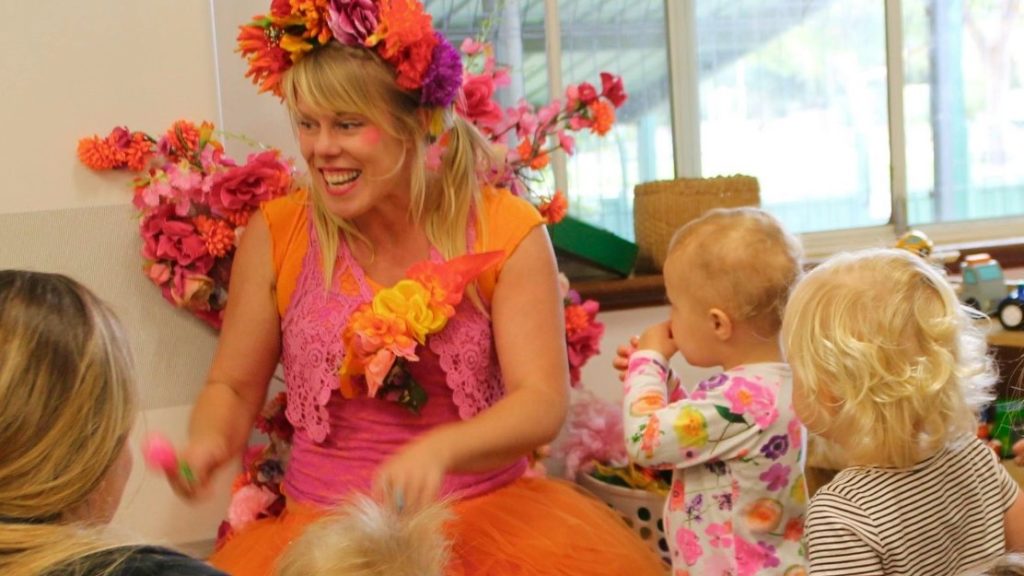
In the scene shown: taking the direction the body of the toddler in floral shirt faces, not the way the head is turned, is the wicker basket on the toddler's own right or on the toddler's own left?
on the toddler's own right

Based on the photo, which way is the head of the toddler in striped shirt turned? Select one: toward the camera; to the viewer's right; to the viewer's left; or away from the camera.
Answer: away from the camera

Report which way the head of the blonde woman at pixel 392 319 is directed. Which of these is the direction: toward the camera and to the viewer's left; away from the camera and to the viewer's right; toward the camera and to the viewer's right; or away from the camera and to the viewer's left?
toward the camera and to the viewer's left

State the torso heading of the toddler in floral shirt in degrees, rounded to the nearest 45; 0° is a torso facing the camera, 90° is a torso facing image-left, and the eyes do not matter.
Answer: approximately 90°

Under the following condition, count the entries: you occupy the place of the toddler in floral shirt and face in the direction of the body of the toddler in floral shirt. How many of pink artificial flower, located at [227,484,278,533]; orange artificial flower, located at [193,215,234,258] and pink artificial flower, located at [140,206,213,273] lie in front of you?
3

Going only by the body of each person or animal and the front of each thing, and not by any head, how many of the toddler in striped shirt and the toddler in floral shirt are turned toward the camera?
0

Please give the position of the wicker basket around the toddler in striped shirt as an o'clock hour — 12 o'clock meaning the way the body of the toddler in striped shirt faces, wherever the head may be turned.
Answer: The wicker basket is roughly at 1 o'clock from the toddler in striped shirt.

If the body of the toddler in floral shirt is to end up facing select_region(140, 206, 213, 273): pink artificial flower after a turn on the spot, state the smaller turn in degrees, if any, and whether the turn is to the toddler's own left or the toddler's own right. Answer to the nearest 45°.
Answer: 0° — they already face it

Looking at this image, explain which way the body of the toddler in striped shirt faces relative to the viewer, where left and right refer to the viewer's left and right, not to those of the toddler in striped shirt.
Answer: facing away from the viewer and to the left of the viewer

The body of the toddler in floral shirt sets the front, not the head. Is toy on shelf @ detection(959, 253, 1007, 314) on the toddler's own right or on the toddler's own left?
on the toddler's own right

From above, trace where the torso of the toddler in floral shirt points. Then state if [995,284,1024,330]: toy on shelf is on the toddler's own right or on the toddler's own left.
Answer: on the toddler's own right

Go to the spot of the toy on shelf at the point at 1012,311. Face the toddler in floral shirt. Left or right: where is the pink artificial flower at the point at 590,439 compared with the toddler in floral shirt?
right
